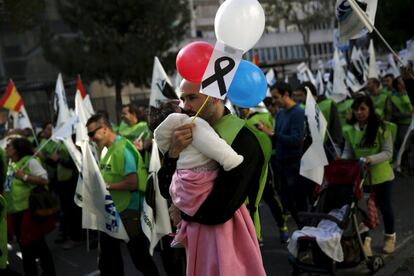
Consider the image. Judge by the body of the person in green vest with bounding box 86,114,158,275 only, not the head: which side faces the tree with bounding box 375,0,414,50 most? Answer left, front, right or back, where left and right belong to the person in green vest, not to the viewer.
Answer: back

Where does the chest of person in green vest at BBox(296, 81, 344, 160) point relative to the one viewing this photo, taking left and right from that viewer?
facing to the left of the viewer

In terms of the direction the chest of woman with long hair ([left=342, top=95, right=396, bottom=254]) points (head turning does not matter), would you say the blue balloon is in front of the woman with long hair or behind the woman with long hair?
in front
